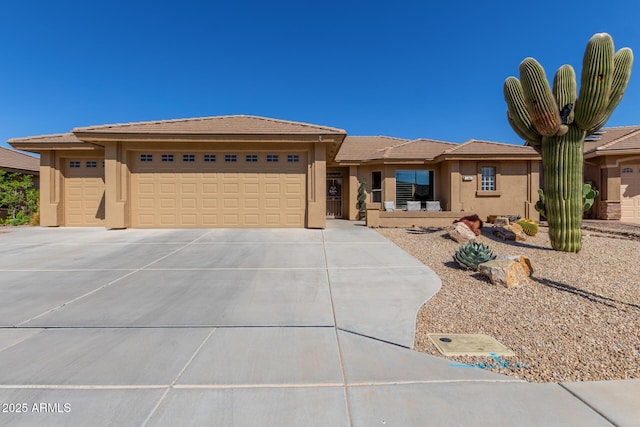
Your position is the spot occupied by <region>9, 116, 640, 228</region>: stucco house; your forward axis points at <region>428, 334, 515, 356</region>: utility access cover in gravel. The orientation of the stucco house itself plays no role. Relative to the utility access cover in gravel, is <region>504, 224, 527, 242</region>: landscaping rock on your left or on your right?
left

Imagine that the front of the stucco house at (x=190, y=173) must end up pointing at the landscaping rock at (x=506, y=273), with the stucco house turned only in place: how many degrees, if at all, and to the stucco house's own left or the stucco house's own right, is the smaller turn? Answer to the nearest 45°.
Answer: approximately 45° to the stucco house's own left

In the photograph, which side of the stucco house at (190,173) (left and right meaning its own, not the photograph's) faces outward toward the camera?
front

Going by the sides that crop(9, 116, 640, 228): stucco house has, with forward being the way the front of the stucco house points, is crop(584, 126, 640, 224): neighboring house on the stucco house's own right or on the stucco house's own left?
on the stucco house's own left

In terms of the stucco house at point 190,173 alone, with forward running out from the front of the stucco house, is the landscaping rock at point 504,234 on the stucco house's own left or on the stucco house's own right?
on the stucco house's own left

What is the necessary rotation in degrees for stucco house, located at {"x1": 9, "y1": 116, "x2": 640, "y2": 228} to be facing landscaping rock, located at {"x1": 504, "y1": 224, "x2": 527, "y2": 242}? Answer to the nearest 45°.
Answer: approximately 90° to its left

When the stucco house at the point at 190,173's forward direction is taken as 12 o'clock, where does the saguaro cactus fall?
The saguaro cactus is roughly at 10 o'clock from the stucco house.

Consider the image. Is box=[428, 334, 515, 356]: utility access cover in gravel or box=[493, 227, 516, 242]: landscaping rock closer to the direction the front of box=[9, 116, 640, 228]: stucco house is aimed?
the utility access cover in gravel

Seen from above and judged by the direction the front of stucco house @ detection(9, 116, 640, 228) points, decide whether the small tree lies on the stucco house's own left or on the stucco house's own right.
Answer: on the stucco house's own right
